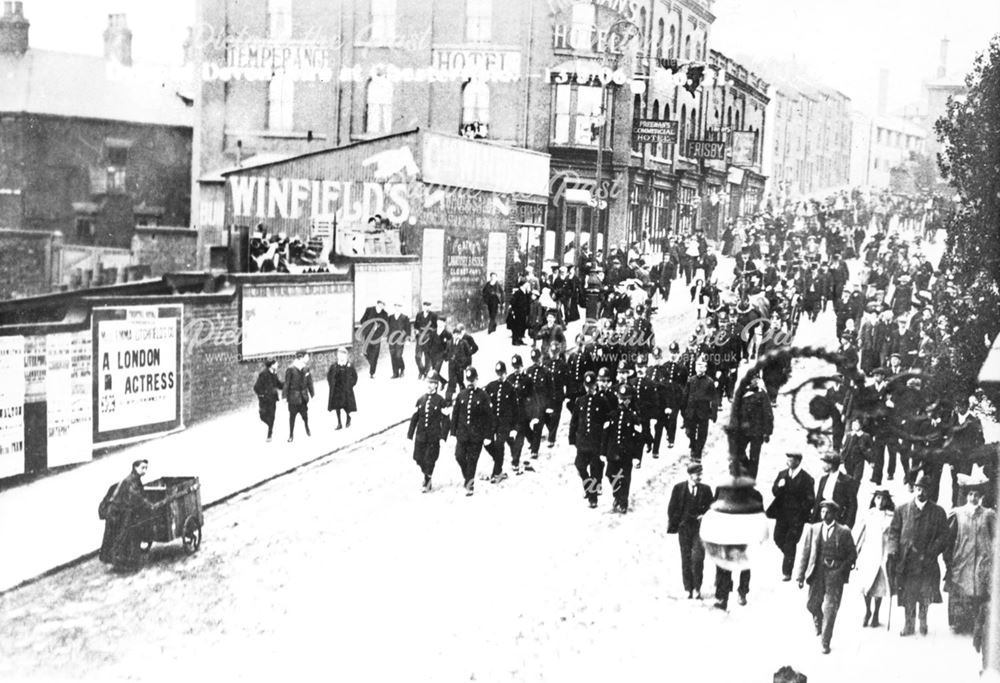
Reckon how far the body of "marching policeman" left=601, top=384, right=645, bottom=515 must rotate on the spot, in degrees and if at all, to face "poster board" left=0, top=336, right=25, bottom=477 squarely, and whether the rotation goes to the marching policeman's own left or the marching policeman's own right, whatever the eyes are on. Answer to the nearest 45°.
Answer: approximately 90° to the marching policeman's own right

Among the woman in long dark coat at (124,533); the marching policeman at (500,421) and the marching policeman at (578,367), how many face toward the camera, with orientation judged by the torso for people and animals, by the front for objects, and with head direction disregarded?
2

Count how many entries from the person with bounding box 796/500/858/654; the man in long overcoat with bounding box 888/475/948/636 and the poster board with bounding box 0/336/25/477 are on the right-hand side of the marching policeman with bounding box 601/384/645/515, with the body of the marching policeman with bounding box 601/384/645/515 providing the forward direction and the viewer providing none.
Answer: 1

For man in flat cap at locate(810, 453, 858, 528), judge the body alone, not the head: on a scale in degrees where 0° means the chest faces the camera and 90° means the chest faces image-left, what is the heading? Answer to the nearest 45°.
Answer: approximately 45°

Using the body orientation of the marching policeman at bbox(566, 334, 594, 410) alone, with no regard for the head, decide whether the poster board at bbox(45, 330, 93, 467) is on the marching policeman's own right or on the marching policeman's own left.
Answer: on the marching policeman's own right

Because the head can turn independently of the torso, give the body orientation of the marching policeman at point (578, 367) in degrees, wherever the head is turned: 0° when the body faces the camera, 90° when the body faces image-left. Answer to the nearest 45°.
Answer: approximately 0°

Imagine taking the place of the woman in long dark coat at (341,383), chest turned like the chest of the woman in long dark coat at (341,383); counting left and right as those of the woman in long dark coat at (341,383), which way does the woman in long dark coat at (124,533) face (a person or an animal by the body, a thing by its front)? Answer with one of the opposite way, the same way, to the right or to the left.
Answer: to the left

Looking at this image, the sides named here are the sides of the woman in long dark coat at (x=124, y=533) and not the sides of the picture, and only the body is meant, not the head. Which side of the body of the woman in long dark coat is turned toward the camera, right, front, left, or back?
right

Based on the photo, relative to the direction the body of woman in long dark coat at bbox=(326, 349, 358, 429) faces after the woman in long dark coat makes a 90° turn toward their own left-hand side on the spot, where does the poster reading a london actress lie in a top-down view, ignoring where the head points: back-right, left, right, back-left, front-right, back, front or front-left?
back

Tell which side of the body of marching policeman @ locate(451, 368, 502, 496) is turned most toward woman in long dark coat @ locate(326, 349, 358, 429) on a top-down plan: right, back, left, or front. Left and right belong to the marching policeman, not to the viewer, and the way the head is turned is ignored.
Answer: right

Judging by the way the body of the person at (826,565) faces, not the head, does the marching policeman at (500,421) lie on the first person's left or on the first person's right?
on the first person's right
